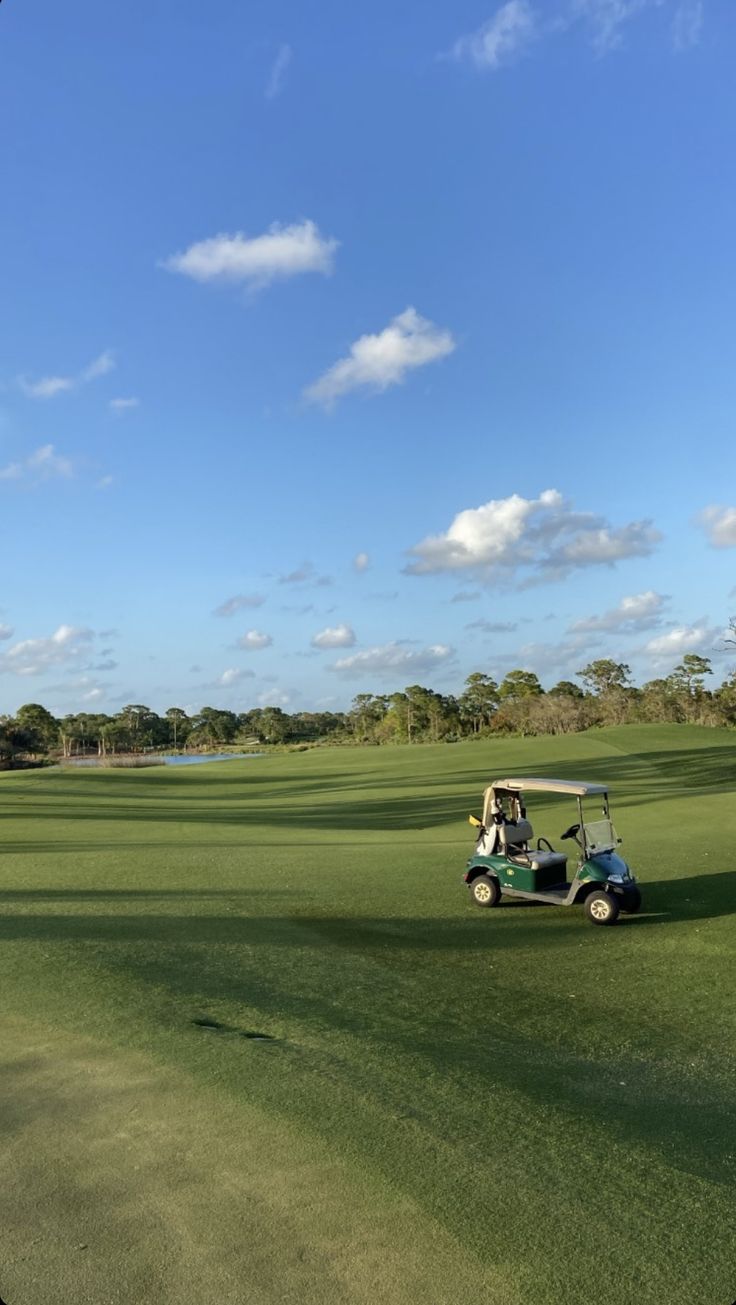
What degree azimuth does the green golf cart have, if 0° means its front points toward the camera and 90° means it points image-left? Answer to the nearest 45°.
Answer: approximately 315°
